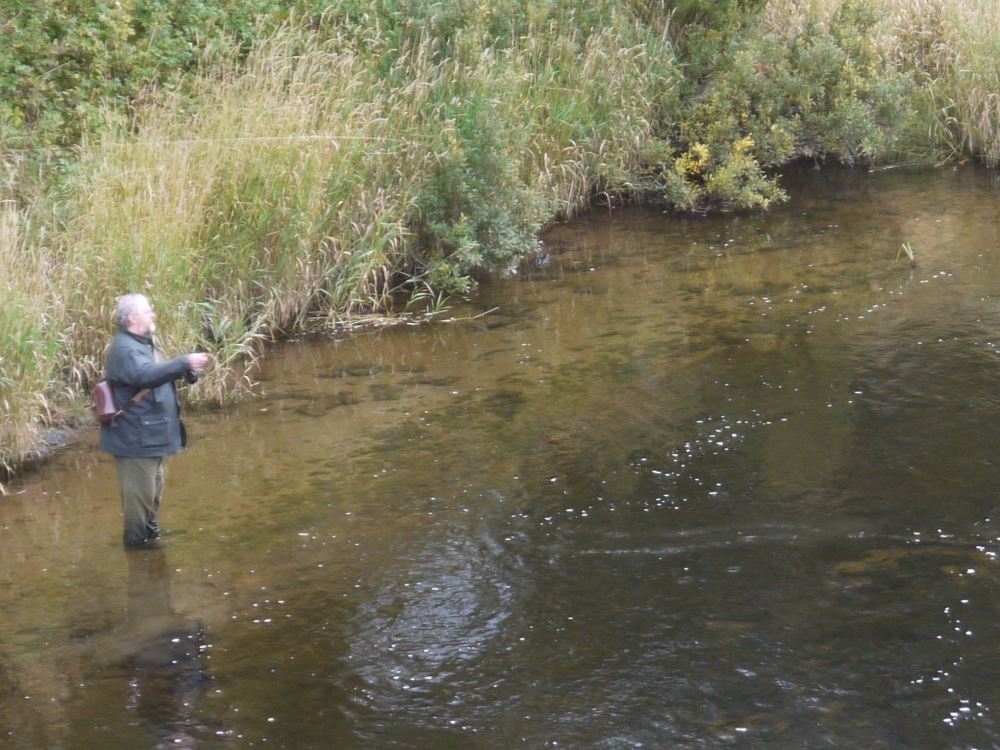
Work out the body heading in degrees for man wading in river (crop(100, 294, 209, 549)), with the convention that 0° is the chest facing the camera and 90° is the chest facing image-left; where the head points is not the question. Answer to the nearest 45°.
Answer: approximately 270°

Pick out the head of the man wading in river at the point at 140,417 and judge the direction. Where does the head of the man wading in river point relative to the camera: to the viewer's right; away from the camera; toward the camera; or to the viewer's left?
to the viewer's right
